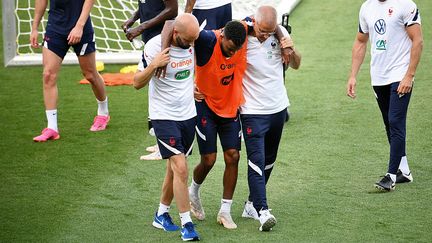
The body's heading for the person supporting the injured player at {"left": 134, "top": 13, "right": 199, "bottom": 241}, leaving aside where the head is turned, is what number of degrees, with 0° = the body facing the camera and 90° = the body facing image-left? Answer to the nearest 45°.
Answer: approximately 315°

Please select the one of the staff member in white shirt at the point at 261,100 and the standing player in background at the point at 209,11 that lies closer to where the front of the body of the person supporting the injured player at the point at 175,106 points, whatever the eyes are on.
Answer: the staff member in white shirt

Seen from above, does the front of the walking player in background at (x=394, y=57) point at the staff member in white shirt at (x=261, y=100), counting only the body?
yes

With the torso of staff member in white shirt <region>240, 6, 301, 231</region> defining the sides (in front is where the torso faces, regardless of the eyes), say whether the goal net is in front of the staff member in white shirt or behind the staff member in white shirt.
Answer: behind

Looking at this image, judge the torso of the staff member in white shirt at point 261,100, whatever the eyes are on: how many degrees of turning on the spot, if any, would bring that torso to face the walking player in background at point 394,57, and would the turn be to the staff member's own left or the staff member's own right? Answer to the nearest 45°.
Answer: approximately 135° to the staff member's own left

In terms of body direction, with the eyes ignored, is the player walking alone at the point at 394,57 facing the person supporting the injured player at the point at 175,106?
yes

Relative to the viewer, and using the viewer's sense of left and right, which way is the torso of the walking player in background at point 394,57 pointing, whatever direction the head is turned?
facing the viewer and to the left of the viewer
